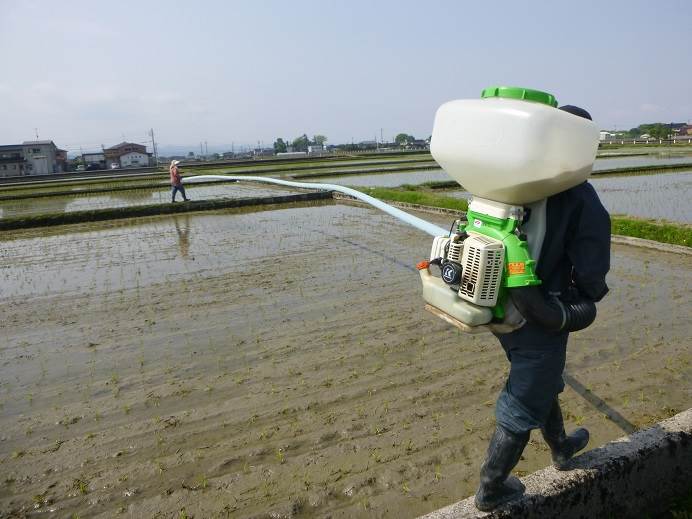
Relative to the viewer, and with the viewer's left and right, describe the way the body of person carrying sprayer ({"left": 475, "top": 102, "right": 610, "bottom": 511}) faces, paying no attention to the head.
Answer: facing away from the viewer and to the right of the viewer
